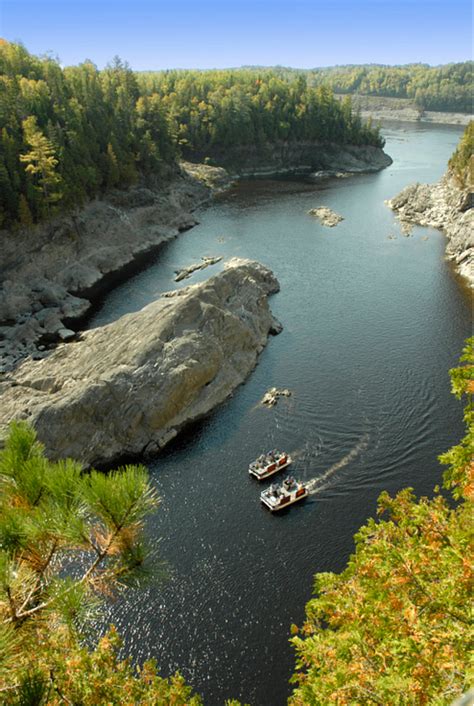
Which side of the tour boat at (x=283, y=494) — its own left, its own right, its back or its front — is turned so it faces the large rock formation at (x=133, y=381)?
right

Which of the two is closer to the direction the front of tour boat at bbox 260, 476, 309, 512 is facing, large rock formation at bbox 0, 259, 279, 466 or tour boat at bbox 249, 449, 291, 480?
the large rock formation

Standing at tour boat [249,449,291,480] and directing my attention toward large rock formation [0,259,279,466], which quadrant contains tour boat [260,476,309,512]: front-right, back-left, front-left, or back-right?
back-left

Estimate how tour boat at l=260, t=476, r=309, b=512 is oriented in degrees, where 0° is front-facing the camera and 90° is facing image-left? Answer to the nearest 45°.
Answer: approximately 45°

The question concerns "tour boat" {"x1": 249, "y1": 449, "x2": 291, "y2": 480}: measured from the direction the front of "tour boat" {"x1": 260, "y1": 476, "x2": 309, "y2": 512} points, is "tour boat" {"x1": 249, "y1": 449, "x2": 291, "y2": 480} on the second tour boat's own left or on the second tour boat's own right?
on the second tour boat's own right
